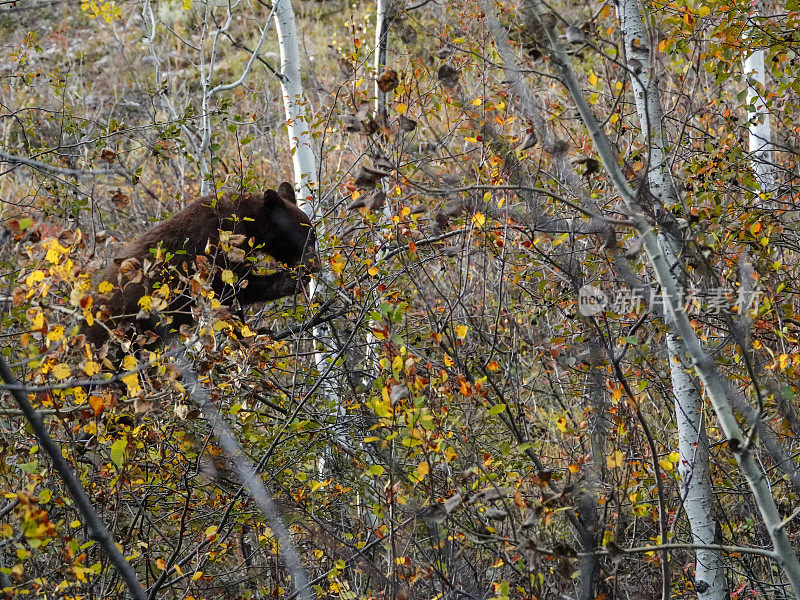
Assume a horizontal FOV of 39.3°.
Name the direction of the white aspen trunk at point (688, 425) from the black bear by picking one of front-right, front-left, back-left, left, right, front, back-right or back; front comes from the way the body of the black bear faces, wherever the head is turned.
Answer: front-right

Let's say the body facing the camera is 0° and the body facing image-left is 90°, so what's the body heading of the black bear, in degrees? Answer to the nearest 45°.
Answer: approximately 270°

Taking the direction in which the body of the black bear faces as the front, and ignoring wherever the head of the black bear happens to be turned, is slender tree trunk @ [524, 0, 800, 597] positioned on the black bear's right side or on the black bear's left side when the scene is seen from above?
on the black bear's right side

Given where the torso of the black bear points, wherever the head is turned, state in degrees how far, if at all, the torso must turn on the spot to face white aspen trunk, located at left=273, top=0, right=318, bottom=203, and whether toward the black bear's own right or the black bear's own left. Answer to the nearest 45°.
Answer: approximately 45° to the black bear's own left
